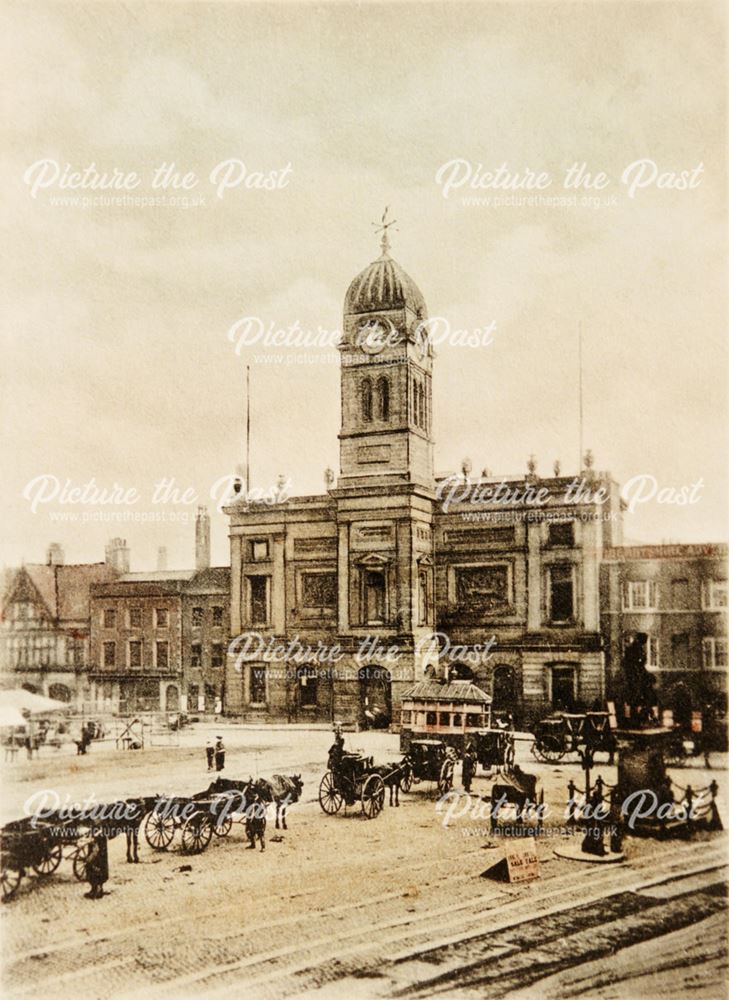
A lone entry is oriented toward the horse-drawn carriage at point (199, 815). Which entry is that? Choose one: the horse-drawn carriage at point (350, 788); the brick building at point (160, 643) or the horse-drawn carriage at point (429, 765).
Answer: the brick building

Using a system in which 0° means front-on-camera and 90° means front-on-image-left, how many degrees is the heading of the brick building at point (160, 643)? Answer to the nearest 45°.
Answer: approximately 0°

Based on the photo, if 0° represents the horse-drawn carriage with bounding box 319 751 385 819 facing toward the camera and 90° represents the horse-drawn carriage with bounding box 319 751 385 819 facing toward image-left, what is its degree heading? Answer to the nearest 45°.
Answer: approximately 225°

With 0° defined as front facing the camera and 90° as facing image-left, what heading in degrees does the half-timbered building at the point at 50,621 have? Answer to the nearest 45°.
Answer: approximately 0°
